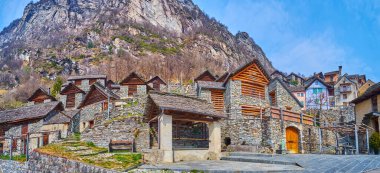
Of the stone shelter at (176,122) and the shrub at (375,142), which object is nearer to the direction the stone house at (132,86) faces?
the stone shelter

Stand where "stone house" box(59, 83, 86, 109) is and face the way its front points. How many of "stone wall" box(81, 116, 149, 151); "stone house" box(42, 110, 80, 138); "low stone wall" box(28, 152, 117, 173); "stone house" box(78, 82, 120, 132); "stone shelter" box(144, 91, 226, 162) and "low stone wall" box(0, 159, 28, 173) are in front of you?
6

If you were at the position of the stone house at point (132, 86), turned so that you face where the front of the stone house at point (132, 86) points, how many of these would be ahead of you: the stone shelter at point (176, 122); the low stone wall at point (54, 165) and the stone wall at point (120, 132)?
3

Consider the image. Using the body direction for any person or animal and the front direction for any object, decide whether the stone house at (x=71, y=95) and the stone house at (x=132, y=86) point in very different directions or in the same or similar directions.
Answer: same or similar directions

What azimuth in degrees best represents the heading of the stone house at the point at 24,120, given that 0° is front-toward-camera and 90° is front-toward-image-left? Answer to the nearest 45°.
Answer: approximately 315°

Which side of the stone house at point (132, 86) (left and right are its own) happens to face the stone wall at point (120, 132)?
front

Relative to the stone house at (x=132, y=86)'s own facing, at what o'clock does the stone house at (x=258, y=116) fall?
the stone house at (x=258, y=116) is roughly at 11 o'clock from the stone house at (x=132, y=86).

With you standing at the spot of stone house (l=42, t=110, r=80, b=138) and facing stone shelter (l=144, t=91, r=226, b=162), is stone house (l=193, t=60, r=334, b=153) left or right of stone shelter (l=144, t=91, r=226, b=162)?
left

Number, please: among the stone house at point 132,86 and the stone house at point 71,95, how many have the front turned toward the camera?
2

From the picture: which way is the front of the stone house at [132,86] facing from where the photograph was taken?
facing the viewer

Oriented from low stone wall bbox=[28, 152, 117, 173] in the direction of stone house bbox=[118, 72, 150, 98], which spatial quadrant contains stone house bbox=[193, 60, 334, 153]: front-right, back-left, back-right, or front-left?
front-right

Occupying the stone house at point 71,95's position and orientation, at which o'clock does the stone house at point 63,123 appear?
the stone house at point 63,123 is roughly at 12 o'clock from the stone house at point 71,95.

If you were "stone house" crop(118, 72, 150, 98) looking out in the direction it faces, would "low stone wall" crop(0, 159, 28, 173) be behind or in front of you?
in front

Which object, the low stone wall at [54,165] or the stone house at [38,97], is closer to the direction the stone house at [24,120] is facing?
the low stone wall
